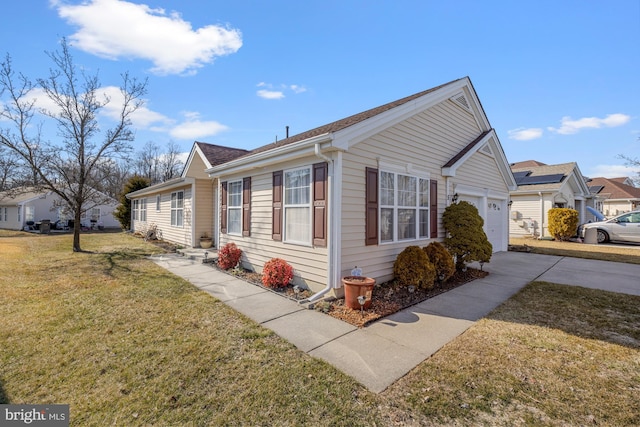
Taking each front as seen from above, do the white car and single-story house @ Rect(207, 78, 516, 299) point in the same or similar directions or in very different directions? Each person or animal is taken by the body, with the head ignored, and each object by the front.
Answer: very different directions

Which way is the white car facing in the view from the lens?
facing to the left of the viewer

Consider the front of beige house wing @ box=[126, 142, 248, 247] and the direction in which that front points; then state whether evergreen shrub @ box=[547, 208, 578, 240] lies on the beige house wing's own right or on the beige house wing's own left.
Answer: on the beige house wing's own left

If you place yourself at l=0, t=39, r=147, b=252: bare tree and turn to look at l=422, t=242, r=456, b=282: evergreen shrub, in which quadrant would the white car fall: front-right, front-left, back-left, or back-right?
front-left

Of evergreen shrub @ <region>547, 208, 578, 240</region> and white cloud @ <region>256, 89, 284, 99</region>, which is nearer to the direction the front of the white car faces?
the evergreen shrub

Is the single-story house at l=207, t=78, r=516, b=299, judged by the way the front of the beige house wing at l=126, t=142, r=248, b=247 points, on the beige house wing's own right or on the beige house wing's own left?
on the beige house wing's own left

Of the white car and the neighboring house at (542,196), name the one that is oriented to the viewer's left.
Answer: the white car

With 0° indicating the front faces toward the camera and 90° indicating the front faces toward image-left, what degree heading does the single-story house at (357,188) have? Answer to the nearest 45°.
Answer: approximately 315°

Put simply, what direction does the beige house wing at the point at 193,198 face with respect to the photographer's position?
facing the viewer and to the left of the viewer

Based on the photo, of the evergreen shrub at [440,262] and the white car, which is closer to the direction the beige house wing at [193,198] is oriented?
the evergreen shrub

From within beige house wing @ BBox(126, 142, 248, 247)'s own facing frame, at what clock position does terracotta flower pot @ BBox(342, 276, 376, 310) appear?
The terracotta flower pot is roughly at 10 o'clock from the beige house wing.
